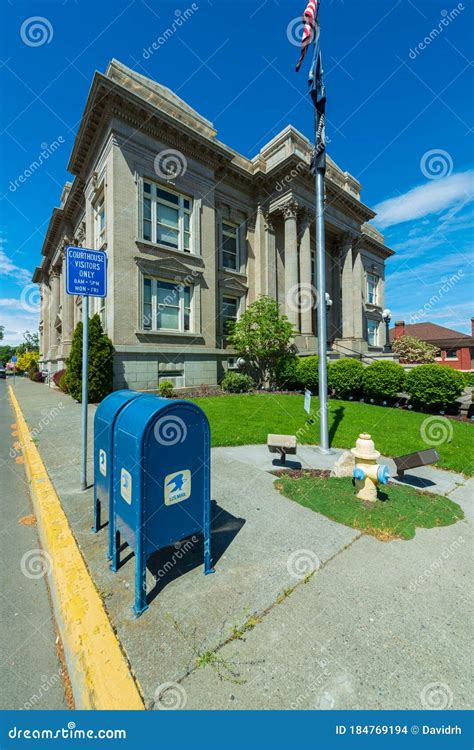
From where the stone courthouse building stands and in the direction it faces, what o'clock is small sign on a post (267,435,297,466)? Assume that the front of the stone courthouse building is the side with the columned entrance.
The small sign on a post is roughly at 1 o'clock from the stone courthouse building.

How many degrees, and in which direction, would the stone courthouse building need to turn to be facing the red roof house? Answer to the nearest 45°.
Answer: approximately 90° to its left
